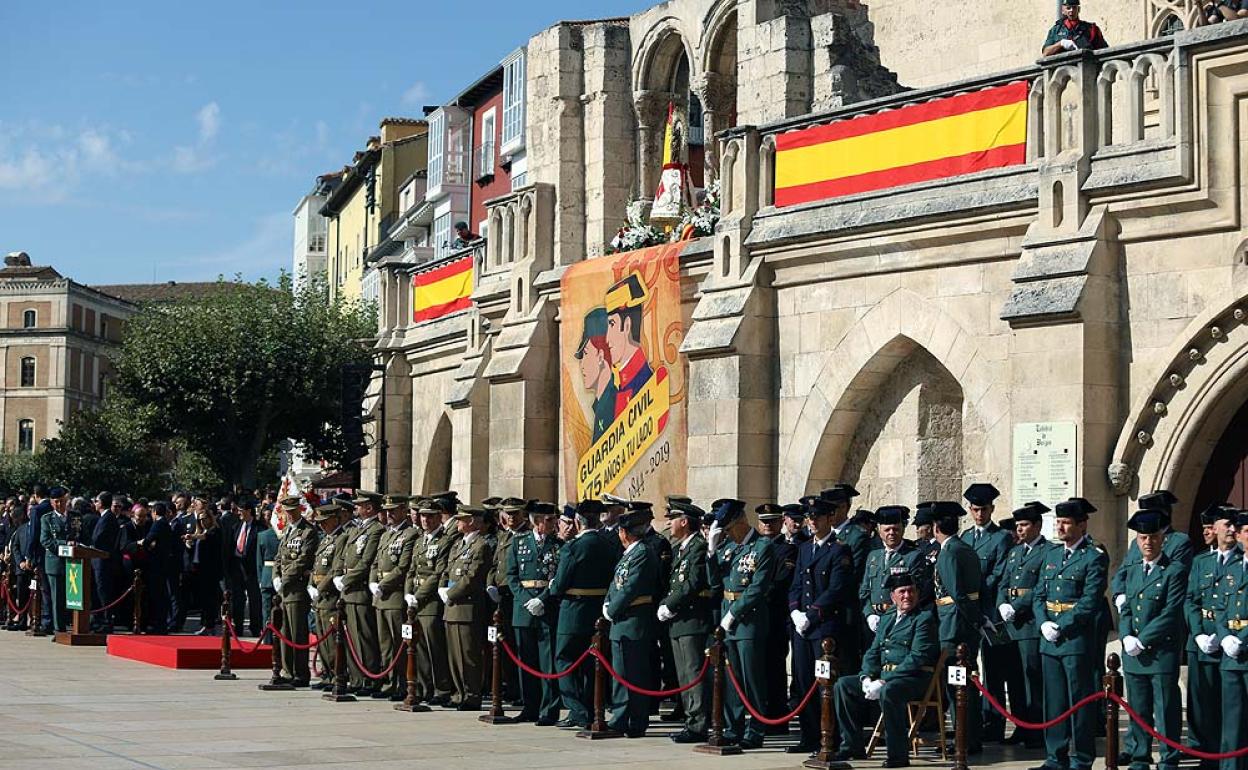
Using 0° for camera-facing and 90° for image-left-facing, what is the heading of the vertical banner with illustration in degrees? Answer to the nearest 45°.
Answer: approximately 45°

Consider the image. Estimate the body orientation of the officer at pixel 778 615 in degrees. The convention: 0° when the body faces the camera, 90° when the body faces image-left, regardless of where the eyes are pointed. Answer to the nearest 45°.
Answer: approximately 45°

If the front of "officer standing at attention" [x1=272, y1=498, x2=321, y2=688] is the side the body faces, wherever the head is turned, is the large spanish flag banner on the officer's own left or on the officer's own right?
on the officer's own left

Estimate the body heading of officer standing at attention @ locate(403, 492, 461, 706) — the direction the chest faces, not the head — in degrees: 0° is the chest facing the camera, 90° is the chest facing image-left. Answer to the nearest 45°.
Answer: approximately 45°

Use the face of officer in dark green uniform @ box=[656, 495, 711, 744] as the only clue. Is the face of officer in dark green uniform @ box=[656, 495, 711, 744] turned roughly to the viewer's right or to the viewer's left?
to the viewer's left

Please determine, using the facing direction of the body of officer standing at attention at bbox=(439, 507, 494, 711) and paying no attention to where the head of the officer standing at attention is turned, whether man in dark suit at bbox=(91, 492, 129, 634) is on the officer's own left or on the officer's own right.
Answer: on the officer's own right

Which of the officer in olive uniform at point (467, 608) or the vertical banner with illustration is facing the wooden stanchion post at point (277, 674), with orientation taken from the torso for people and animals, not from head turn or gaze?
the vertical banner with illustration

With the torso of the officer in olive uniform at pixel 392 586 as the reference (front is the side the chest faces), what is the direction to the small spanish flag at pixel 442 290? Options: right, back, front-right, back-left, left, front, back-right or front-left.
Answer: back-right
